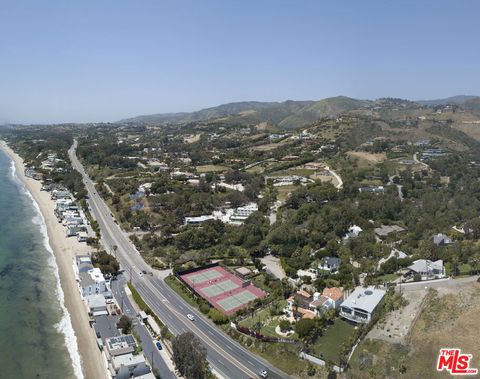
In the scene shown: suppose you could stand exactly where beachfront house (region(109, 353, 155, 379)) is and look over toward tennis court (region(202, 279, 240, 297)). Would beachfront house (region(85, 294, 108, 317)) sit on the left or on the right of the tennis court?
left

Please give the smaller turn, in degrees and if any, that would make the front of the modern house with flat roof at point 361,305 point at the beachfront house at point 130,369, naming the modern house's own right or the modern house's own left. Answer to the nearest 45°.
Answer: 0° — it already faces it

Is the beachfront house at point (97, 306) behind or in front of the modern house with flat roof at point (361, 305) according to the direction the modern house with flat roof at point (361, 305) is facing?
in front

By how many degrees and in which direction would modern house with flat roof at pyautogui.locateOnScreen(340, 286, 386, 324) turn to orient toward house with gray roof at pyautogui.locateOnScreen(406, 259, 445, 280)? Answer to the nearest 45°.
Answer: approximately 180°

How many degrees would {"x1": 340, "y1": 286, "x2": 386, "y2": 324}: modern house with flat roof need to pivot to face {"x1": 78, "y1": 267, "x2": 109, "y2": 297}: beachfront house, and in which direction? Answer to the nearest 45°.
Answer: approximately 45° to its right

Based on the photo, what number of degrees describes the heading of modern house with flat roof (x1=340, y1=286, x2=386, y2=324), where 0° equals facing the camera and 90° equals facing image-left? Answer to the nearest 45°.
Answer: approximately 45°

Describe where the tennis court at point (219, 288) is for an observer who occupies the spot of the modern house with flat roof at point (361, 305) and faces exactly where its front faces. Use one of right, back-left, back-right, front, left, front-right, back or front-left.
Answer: front-right

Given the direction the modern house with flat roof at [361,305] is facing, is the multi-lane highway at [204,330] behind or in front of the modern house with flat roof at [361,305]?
in front
